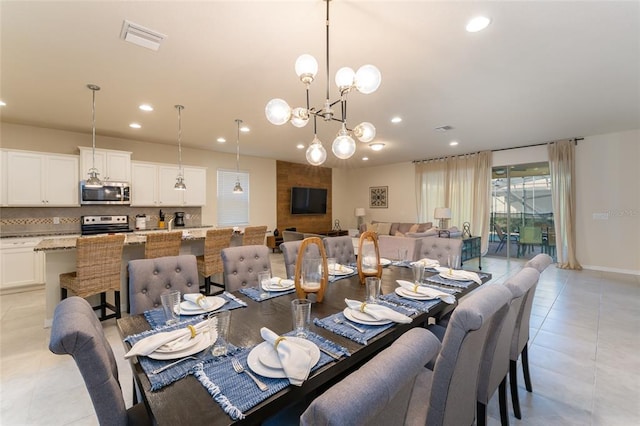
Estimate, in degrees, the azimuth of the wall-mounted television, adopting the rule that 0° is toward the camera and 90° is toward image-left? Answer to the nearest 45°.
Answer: approximately 315°

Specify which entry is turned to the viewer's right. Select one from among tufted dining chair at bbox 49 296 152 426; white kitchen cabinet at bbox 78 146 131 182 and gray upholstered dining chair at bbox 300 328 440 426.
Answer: the tufted dining chair

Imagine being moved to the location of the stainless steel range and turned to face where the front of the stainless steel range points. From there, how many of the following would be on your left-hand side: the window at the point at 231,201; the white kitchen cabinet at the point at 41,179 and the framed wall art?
2

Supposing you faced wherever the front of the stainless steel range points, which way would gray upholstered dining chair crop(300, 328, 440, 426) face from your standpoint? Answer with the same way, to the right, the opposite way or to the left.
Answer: the opposite way

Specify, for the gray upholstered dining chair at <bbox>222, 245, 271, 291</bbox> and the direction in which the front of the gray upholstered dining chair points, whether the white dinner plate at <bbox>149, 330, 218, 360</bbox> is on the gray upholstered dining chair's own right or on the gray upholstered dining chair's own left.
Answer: on the gray upholstered dining chair's own right

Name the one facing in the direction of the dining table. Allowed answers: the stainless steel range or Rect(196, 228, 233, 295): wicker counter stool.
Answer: the stainless steel range

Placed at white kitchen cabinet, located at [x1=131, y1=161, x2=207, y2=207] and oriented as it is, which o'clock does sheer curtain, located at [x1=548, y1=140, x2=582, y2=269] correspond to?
The sheer curtain is roughly at 10 o'clock from the white kitchen cabinet.

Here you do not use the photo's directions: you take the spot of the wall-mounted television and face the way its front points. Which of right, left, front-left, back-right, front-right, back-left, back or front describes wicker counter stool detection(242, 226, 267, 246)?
front-right

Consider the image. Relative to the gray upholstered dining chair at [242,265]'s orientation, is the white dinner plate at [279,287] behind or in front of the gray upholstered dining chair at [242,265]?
in front

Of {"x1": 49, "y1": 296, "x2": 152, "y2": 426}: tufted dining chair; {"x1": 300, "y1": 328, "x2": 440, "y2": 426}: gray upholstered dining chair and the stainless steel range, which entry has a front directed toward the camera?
the stainless steel range

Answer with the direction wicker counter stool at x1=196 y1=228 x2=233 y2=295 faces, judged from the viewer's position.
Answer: facing away from the viewer and to the left of the viewer

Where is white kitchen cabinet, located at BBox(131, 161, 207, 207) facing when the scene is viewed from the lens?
facing the viewer

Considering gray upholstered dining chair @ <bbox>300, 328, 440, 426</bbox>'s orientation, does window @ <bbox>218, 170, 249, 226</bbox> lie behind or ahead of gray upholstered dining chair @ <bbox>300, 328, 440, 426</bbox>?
ahead

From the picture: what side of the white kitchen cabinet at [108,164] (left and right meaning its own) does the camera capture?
front

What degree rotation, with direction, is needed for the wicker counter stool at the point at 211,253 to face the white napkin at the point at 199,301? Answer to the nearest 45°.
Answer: approximately 135° to its left

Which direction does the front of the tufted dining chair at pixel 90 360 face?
to the viewer's right

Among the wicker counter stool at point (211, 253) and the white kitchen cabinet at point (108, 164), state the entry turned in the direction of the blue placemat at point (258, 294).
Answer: the white kitchen cabinet
